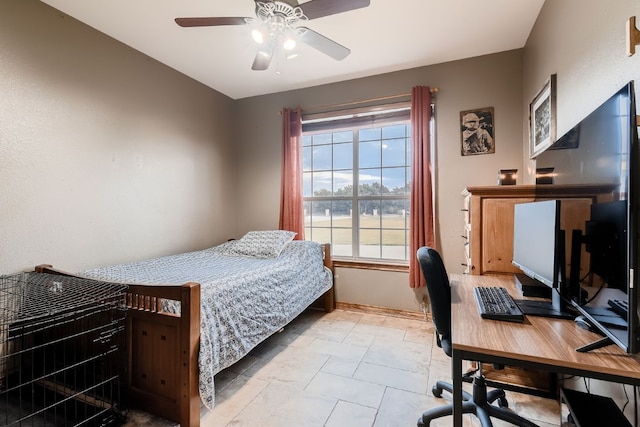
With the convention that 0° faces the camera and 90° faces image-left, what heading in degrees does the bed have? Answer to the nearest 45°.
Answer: approximately 45°

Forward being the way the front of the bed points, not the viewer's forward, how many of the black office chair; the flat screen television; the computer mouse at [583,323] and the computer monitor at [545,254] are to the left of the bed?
4

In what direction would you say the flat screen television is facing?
to the viewer's left

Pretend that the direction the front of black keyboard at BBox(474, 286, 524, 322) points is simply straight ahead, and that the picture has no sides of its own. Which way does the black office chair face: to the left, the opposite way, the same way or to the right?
the opposite way

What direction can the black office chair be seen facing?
to the viewer's right

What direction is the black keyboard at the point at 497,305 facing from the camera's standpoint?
to the viewer's left

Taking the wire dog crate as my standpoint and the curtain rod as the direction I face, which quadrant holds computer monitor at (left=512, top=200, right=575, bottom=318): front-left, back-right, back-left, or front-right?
front-right

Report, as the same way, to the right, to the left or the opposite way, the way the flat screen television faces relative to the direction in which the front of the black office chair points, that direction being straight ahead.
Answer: the opposite way

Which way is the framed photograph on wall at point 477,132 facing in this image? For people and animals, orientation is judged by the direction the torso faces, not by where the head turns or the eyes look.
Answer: toward the camera

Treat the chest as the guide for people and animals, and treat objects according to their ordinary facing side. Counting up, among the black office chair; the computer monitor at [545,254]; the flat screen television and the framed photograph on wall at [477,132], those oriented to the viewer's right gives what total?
1

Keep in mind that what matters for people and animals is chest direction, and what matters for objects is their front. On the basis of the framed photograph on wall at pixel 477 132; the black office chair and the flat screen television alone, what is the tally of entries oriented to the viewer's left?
1

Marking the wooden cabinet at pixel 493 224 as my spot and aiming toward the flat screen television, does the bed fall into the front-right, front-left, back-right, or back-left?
front-right

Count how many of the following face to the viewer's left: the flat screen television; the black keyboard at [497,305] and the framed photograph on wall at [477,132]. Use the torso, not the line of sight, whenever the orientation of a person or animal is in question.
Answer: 2

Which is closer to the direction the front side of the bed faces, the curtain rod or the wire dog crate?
the wire dog crate
